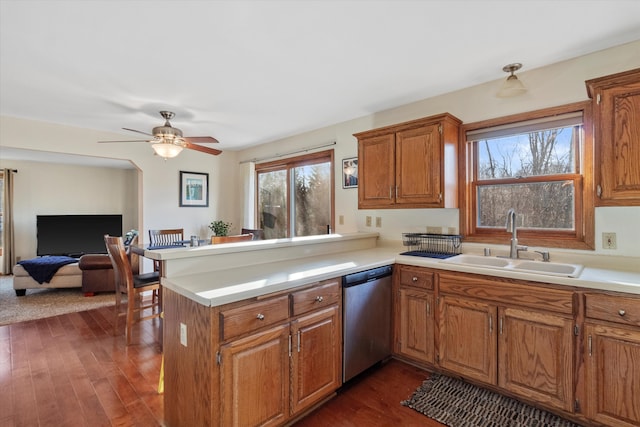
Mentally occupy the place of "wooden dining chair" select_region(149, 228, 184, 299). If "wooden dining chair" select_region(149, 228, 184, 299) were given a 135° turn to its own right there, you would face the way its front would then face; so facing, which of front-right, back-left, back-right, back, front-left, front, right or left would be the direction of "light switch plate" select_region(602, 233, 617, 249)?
back

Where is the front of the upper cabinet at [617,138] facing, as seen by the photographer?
facing the viewer and to the left of the viewer

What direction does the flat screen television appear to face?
toward the camera

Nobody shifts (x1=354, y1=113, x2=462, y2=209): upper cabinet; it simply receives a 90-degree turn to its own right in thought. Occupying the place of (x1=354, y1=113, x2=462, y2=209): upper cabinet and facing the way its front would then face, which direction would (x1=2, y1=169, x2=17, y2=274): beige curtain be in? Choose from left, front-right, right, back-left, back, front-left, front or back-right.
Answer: front-left

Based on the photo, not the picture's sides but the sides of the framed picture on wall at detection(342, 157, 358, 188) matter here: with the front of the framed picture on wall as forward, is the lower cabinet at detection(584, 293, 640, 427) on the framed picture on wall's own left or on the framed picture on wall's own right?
on the framed picture on wall's own left

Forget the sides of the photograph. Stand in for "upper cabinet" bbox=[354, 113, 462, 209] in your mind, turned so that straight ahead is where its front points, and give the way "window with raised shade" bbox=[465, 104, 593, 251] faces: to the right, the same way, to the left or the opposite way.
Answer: the same way

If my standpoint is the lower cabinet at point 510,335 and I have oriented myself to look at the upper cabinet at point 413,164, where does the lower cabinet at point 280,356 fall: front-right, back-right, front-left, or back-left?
front-left

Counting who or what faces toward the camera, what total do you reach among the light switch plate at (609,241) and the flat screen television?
2

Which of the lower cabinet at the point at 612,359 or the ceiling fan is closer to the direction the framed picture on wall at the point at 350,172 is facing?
the ceiling fan

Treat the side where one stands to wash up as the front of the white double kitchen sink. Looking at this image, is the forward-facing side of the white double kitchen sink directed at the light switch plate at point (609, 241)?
no

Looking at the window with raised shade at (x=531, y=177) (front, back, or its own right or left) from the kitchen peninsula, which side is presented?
front

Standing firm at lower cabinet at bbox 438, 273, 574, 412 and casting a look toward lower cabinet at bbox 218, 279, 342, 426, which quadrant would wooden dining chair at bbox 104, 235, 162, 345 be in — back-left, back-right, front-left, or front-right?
front-right

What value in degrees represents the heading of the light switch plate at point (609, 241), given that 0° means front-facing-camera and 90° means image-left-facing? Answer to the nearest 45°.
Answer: approximately 0°

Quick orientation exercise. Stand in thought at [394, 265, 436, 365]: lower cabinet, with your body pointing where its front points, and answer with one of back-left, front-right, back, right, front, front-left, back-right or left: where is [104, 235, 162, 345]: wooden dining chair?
front-right

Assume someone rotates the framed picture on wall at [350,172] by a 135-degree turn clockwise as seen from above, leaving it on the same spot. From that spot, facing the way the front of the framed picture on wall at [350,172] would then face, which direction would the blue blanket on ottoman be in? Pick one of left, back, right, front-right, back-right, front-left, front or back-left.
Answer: left
